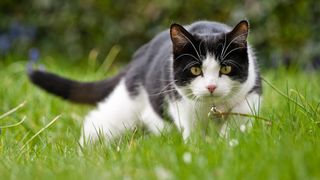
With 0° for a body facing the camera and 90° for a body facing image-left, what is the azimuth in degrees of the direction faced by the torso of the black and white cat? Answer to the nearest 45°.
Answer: approximately 315°
